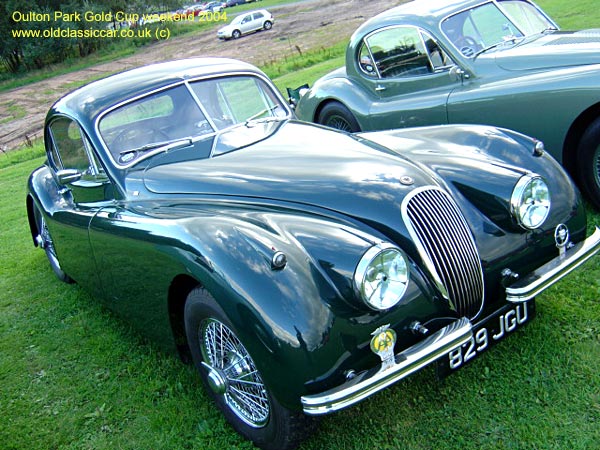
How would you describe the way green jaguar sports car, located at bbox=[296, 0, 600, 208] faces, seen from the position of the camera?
facing the viewer and to the right of the viewer

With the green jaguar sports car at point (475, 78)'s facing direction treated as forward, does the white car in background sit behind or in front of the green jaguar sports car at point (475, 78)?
behind

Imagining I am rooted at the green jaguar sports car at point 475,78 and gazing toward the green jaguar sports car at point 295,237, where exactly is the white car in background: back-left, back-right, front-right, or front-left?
back-right

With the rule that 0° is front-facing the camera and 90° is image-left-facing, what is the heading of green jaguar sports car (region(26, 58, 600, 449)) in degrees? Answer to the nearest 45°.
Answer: approximately 315°

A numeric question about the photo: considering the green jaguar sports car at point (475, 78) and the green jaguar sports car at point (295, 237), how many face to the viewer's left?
0

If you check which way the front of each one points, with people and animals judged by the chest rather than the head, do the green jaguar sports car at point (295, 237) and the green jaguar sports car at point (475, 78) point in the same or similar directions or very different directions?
same or similar directions

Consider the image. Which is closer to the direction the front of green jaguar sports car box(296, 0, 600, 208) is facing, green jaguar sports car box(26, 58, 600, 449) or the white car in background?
the green jaguar sports car

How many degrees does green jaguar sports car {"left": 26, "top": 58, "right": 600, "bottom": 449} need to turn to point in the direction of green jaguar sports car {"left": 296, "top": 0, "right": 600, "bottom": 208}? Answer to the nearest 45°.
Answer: approximately 90° to its left

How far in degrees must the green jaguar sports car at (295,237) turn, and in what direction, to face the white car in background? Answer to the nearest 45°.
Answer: approximately 135° to its left
